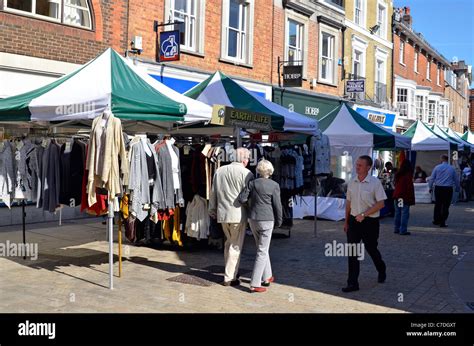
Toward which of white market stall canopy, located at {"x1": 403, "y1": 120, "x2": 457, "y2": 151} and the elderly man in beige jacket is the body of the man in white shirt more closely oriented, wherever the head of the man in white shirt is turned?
the elderly man in beige jacket

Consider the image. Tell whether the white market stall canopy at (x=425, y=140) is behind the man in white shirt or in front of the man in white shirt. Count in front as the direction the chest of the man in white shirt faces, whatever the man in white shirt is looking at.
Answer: behind

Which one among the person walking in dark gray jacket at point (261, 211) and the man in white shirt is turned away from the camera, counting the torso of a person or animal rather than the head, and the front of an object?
the person walking in dark gray jacket

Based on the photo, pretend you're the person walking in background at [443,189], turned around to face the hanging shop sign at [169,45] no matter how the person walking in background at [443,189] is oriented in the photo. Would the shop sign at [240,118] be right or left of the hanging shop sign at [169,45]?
left

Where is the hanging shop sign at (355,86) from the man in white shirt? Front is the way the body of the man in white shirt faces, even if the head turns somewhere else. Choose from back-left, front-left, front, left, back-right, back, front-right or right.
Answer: back-right

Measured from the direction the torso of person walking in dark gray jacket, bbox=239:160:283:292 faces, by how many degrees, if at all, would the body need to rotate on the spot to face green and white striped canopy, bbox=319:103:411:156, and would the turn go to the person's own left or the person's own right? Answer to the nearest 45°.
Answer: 0° — they already face it

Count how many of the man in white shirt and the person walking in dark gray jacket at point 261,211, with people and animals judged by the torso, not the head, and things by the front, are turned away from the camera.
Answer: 1

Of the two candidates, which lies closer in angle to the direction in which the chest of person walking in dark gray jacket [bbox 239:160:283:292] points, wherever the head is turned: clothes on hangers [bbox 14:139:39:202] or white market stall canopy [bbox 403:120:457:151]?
the white market stall canopy

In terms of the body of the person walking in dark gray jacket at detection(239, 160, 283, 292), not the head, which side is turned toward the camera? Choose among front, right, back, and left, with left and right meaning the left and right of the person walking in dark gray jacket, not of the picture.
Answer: back
